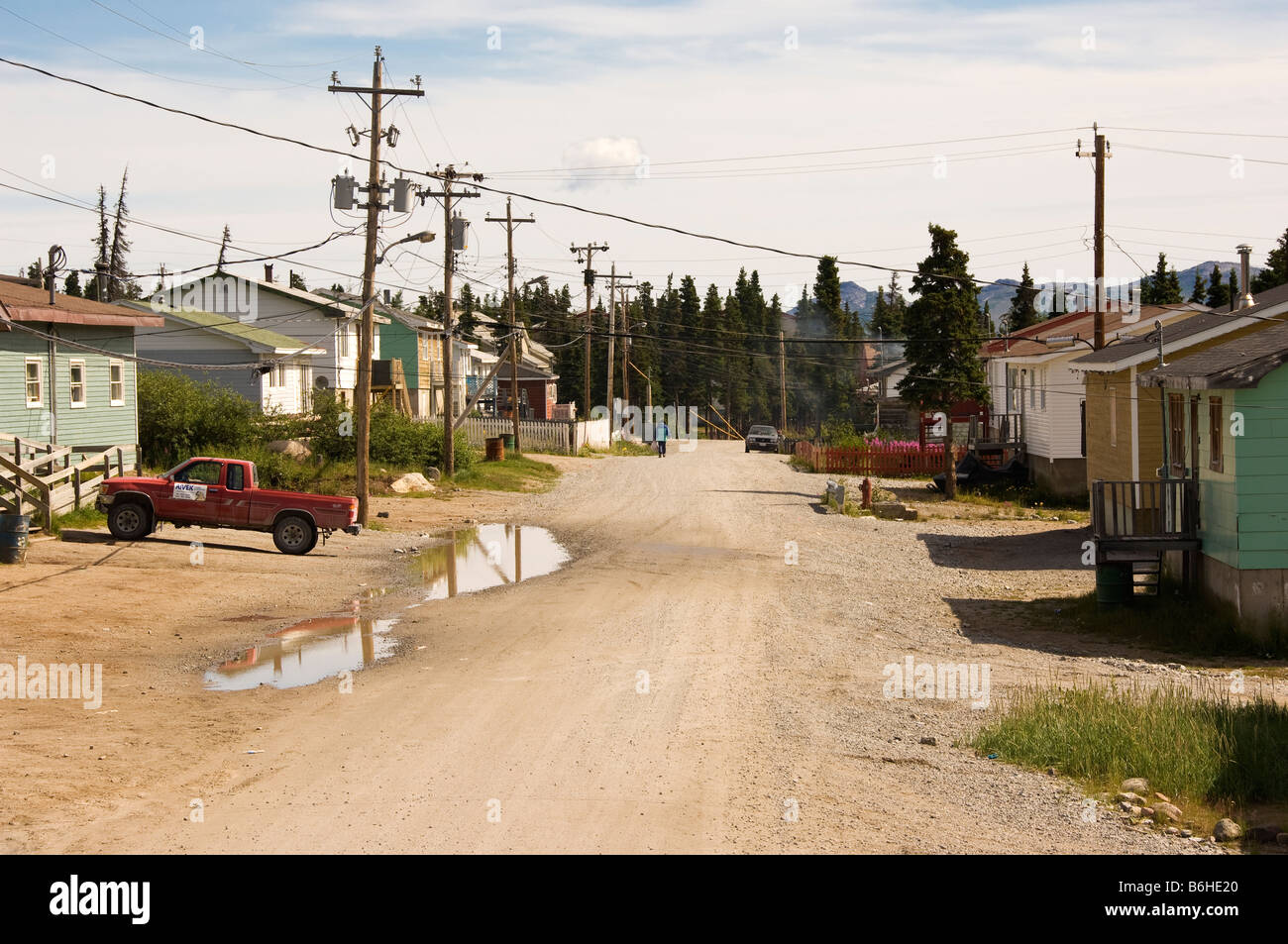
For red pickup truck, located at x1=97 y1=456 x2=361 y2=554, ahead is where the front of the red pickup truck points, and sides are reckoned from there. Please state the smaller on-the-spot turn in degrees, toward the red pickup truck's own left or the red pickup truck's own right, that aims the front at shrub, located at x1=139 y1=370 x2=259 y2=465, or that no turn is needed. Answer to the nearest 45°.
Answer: approximately 90° to the red pickup truck's own right

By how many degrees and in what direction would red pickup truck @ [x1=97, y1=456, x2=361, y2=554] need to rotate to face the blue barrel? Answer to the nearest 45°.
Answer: approximately 45° to its left

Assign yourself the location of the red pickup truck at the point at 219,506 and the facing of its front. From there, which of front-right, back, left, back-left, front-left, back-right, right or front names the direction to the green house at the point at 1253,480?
back-left

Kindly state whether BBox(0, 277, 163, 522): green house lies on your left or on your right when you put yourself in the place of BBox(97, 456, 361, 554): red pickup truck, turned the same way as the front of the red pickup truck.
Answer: on your right

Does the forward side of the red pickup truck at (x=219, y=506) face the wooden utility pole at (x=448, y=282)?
no

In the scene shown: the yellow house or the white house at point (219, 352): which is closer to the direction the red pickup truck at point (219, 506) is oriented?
the white house

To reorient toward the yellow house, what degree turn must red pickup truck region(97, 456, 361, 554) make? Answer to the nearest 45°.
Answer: approximately 180°

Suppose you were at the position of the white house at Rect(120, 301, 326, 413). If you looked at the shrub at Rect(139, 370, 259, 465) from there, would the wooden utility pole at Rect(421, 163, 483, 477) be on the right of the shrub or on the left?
left

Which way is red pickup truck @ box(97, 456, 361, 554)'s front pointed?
to the viewer's left

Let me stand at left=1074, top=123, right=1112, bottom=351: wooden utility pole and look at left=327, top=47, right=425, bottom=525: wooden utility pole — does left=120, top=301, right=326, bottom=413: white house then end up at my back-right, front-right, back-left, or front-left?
front-right

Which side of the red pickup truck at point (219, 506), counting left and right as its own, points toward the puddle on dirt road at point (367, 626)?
left
